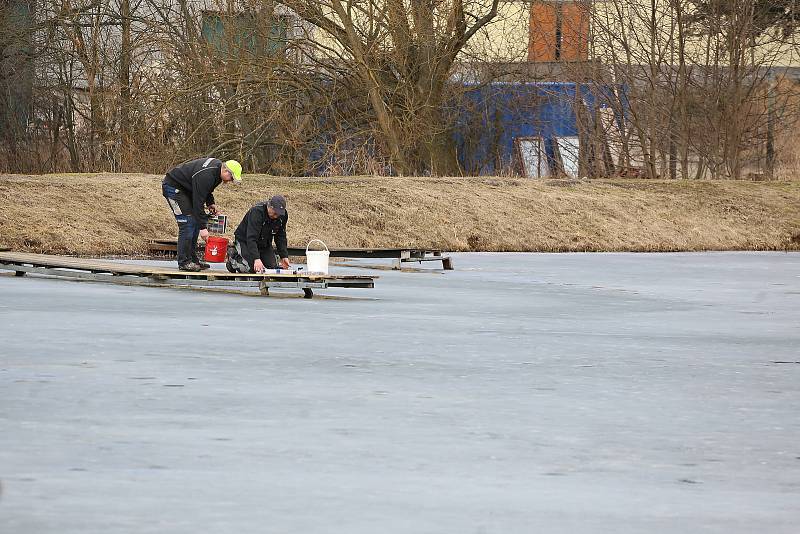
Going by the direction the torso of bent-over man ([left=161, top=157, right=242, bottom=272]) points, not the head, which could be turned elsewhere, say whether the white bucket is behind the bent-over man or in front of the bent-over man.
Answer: in front

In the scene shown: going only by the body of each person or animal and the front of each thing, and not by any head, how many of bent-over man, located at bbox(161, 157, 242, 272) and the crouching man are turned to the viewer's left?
0

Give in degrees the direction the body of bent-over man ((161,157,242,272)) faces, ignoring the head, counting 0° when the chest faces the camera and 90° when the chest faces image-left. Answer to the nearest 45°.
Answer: approximately 270°

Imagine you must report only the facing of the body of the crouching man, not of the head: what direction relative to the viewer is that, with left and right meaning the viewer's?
facing the viewer and to the right of the viewer

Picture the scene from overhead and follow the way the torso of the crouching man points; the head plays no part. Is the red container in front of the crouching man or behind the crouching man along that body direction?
behind
